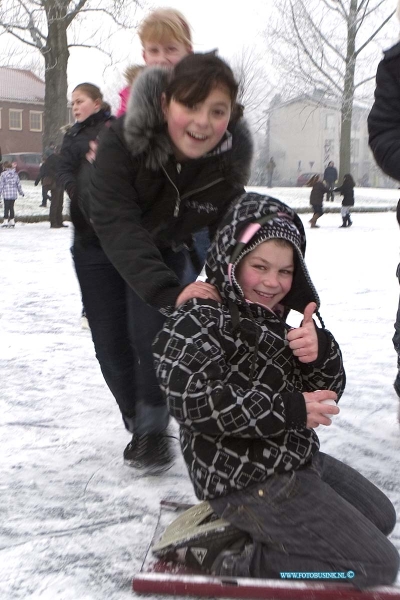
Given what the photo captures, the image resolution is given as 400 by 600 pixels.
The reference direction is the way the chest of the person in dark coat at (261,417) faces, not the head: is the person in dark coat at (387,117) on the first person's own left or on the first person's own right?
on the first person's own left

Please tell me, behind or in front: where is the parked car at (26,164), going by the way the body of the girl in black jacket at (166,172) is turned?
behind

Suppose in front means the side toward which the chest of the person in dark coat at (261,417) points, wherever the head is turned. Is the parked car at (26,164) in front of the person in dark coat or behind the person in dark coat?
behind

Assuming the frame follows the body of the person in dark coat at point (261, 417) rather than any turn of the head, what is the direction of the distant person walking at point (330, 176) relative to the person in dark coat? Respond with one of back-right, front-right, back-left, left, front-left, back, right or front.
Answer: back-left

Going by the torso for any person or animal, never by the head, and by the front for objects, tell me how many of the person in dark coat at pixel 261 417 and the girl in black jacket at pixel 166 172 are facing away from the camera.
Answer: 0

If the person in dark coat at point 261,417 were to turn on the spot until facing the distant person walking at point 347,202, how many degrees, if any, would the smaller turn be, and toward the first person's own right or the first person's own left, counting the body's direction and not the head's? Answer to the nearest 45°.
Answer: approximately 135° to the first person's own left

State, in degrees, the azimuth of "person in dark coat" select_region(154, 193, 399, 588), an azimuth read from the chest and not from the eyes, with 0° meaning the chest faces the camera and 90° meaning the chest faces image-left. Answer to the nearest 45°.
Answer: approximately 315°

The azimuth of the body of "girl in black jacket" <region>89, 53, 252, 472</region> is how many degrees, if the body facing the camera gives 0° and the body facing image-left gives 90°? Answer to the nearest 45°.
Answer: approximately 315°

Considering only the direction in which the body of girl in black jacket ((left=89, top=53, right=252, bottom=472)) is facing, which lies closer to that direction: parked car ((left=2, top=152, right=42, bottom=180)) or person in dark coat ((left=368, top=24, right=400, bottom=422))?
the person in dark coat
